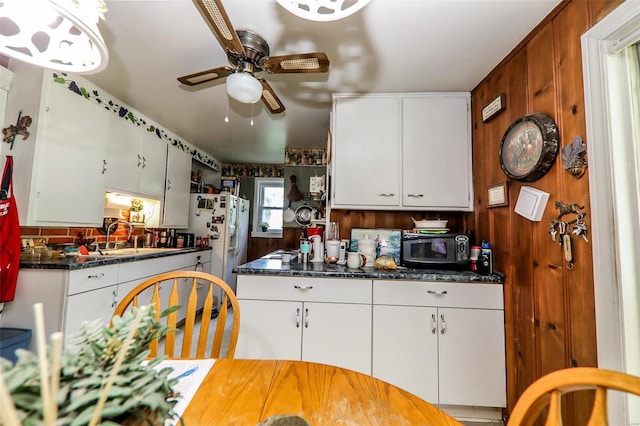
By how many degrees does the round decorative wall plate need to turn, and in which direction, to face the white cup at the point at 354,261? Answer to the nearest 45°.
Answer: approximately 45° to its right

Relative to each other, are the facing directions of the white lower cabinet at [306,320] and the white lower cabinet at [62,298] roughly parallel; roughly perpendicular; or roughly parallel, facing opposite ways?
roughly perpendicular

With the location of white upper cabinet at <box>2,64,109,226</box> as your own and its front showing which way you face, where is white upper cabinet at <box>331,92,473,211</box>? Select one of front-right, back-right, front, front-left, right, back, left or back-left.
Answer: front

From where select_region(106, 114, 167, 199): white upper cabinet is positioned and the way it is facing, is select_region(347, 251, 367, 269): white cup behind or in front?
in front

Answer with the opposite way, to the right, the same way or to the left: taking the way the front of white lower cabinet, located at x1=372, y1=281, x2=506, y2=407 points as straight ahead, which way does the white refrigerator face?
to the left

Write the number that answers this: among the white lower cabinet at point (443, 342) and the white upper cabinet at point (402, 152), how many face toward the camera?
2

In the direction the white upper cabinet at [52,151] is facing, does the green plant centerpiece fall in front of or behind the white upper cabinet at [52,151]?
in front

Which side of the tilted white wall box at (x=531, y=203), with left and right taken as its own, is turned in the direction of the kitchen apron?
front

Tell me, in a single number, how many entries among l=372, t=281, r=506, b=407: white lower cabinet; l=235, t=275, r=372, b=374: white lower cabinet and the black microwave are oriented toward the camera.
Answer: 3

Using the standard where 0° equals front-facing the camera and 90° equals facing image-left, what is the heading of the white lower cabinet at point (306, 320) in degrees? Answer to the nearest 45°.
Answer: approximately 0°

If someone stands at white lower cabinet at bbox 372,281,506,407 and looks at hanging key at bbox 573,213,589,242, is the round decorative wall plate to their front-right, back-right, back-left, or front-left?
front-left

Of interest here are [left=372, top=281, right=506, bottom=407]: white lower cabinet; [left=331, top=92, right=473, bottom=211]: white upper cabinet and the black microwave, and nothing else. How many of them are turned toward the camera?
3

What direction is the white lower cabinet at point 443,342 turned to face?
toward the camera

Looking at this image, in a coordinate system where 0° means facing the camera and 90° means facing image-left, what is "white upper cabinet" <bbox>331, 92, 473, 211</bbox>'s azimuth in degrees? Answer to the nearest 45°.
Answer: approximately 0°

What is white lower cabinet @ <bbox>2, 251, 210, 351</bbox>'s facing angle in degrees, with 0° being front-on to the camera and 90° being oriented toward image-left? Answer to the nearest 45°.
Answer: approximately 315°

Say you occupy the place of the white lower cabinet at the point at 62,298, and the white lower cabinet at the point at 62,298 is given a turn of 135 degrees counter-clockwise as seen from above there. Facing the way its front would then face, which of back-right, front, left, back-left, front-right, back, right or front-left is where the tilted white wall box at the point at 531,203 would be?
back-right

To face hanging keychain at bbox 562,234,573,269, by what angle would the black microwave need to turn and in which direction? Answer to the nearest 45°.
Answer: approximately 45° to its left

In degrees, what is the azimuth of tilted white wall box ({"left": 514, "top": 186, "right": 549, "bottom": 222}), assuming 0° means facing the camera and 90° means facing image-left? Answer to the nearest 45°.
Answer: approximately 45°

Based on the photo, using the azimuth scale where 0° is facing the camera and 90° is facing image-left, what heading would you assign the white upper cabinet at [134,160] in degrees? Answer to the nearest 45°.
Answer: approximately 315°
